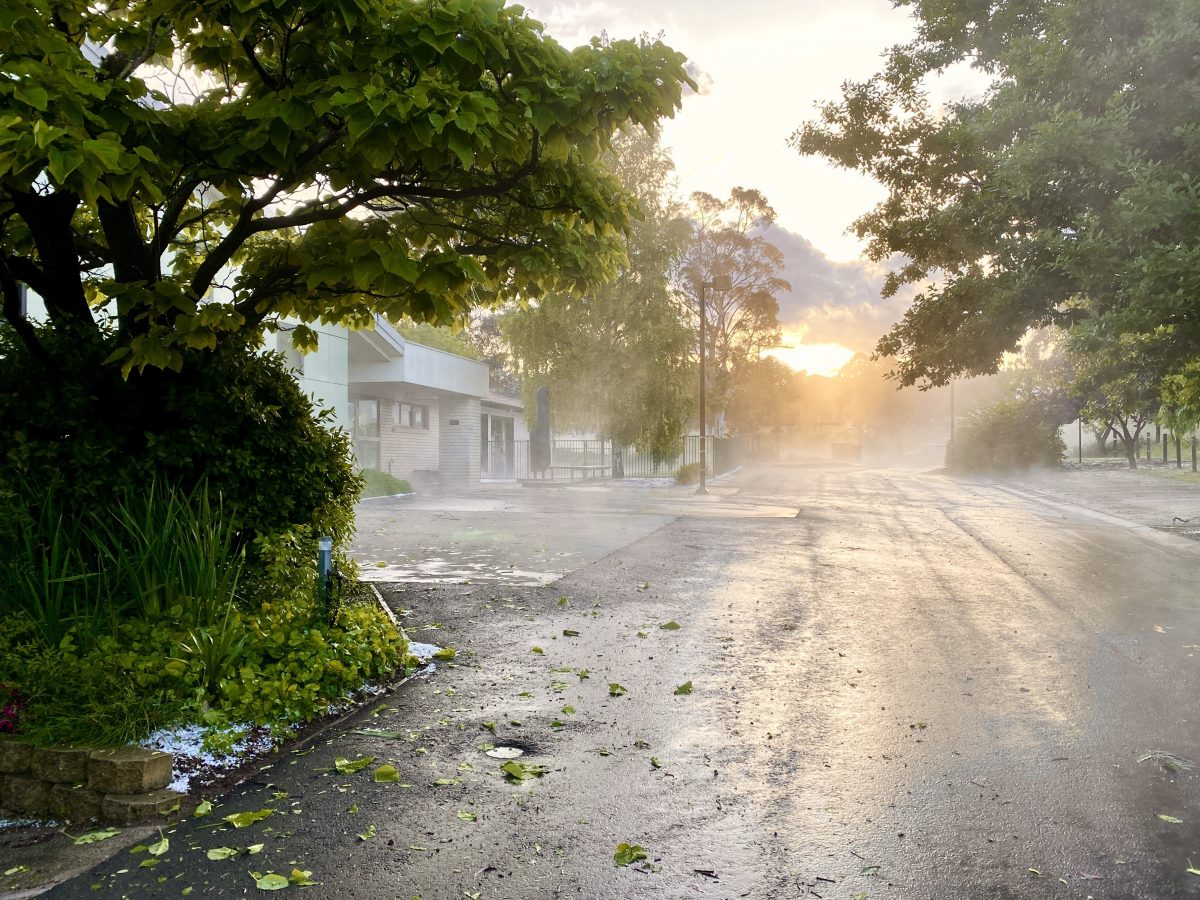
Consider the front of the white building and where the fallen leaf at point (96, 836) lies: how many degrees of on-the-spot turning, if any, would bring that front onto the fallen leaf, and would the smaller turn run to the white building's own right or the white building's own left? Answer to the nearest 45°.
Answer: approximately 45° to the white building's own right

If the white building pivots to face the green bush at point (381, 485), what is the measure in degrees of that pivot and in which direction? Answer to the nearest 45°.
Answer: approximately 45° to its right

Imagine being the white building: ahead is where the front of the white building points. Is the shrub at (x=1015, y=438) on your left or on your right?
on your left

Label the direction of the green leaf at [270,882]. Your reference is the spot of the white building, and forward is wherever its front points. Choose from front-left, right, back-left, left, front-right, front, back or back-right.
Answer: front-right

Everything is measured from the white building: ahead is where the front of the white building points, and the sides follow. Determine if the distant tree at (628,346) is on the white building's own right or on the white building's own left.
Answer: on the white building's own left

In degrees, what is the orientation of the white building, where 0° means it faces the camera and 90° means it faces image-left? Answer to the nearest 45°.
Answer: approximately 315°

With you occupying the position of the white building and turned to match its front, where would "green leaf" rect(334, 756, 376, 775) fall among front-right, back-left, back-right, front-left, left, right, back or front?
front-right

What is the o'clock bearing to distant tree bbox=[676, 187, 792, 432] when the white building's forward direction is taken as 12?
The distant tree is roughly at 9 o'clock from the white building.
